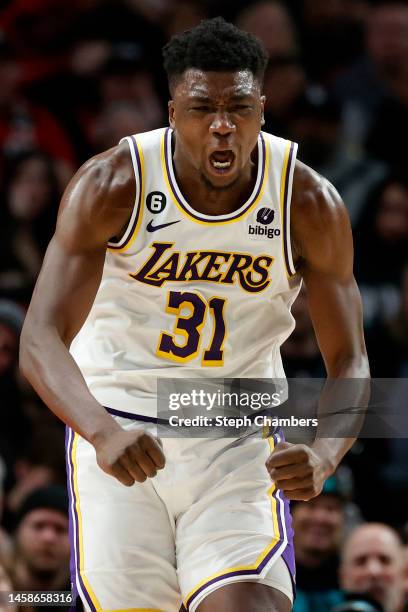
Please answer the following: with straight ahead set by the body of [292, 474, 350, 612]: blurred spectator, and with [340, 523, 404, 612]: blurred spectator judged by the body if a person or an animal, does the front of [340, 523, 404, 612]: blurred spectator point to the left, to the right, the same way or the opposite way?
the same way

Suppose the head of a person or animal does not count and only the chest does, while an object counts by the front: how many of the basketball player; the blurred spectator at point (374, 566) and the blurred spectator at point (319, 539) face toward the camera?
3

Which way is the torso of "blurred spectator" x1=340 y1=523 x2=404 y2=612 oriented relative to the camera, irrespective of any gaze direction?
toward the camera

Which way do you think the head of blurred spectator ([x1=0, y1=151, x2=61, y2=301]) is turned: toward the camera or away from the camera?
toward the camera

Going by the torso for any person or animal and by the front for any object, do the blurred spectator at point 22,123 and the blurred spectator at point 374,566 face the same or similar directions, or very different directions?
same or similar directions

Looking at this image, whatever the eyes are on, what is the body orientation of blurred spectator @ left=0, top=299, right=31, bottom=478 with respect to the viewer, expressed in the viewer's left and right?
facing the viewer

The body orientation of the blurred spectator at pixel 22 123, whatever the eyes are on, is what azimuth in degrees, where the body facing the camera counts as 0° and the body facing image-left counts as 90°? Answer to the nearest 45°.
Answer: approximately 0°

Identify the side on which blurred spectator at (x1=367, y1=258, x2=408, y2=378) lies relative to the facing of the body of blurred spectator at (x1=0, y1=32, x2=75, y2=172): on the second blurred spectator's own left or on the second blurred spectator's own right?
on the second blurred spectator's own left

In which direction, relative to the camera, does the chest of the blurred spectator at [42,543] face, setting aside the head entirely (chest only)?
toward the camera
